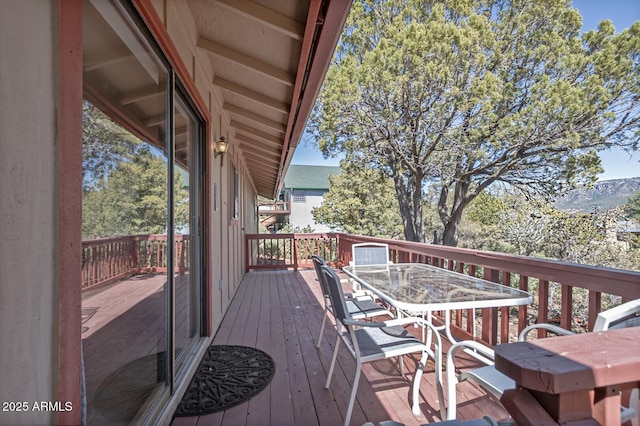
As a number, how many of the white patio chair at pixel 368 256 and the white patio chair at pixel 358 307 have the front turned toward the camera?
1

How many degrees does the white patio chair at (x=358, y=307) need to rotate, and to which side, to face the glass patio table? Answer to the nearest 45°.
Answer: approximately 45° to its right

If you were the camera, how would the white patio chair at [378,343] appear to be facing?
facing to the right of the viewer

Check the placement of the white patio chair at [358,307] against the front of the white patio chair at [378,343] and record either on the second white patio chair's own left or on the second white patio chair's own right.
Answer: on the second white patio chair's own left

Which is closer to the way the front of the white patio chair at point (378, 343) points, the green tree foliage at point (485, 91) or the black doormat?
the green tree foliage

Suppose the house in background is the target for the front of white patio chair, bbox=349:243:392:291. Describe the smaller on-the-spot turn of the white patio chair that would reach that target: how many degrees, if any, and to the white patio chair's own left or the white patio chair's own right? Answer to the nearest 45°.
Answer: approximately 180°

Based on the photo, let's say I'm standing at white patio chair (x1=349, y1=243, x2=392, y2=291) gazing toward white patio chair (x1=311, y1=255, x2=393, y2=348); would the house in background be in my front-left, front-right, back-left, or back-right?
back-right

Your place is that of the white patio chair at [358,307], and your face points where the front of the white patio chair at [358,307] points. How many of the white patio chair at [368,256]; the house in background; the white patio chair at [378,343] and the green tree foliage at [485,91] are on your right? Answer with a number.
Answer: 1

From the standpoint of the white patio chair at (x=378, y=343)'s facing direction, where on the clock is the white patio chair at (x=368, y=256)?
the white patio chair at (x=368, y=256) is roughly at 9 o'clock from the white patio chair at (x=378, y=343).

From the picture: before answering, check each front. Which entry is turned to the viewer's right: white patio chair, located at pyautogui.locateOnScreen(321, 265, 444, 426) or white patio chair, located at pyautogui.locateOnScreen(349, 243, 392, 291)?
white patio chair, located at pyautogui.locateOnScreen(321, 265, 444, 426)

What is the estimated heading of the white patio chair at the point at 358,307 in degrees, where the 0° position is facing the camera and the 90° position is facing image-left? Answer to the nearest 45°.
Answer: approximately 270°

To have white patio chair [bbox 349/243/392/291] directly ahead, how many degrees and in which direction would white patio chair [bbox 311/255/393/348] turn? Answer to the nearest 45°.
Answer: approximately 90° to its left

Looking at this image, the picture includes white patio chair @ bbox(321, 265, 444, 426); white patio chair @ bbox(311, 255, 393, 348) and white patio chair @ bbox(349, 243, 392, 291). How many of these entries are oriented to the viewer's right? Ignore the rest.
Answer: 2
